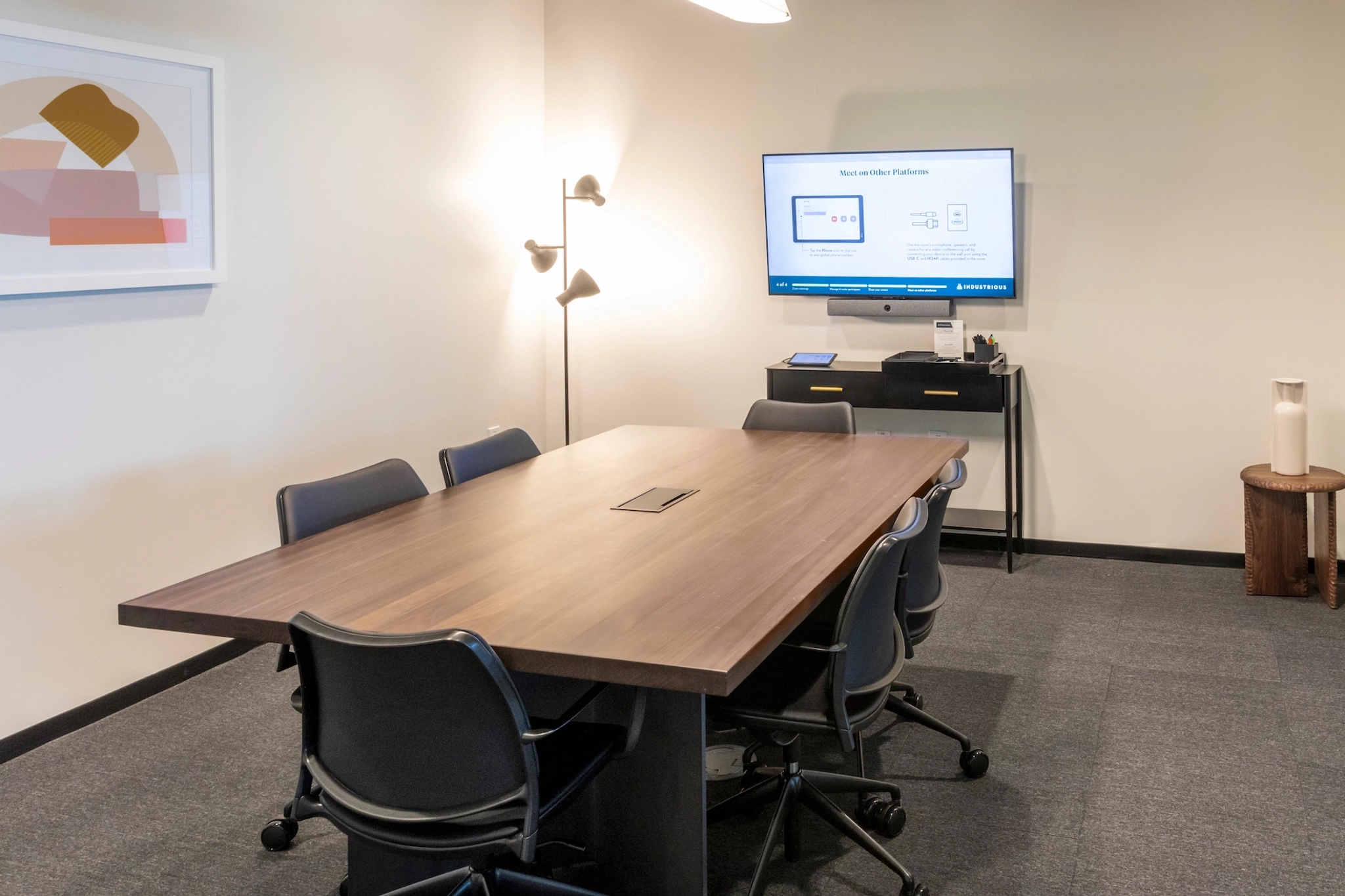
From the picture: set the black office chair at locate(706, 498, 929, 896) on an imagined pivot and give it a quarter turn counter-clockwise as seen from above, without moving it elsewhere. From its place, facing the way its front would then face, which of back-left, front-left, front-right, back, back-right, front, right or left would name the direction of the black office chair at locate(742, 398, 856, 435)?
back-right

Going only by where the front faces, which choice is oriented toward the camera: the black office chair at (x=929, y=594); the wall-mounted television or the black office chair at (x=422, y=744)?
the wall-mounted television

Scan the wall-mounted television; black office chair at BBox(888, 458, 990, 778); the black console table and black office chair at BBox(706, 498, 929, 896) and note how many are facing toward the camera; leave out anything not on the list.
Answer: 2

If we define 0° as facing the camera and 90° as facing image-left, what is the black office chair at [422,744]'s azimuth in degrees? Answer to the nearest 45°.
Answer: approximately 225°

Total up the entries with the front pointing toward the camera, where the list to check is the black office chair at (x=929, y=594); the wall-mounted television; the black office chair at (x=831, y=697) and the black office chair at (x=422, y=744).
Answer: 1

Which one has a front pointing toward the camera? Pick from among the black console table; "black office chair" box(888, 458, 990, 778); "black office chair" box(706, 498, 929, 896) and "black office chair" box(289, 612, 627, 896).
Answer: the black console table

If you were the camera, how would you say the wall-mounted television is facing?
facing the viewer

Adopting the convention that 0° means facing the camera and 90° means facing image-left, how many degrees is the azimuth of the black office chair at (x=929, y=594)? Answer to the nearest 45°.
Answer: approximately 135°

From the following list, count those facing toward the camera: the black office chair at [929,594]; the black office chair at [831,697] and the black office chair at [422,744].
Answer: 0

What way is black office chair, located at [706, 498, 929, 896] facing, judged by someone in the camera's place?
facing away from the viewer and to the left of the viewer

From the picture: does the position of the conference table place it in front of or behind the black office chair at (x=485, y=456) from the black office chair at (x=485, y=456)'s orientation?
in front

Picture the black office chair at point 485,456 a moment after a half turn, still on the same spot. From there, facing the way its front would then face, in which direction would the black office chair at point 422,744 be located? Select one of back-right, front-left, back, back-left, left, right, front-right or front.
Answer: back-left

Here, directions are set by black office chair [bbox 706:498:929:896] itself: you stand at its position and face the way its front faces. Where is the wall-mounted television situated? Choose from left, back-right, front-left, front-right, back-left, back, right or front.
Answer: front-right

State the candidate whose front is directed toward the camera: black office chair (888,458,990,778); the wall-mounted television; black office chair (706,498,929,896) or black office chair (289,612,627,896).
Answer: the wall-mounted television

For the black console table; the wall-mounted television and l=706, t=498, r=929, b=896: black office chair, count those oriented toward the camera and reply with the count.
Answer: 2
